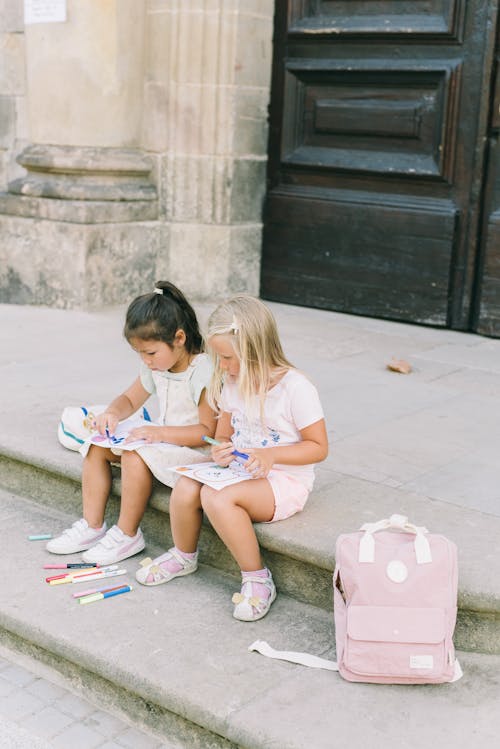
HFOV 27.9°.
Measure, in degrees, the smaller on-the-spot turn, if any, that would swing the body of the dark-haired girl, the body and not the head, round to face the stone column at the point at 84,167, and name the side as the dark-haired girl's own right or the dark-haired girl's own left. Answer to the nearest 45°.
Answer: approximately 135° to the dark-haired girl's own right

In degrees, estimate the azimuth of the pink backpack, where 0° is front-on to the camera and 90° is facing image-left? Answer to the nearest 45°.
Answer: approximately 0°

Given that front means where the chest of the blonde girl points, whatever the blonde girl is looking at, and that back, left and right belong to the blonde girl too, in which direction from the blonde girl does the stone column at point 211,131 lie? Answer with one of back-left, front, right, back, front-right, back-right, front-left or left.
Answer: back-right

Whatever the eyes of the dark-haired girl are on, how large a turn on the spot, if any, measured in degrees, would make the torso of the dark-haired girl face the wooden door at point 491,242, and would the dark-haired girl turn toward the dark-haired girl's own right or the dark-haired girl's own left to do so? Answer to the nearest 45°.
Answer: approximately 180°

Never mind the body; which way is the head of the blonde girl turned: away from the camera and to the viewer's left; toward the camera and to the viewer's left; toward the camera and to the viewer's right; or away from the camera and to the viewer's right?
toward the camera and to the viewer's left

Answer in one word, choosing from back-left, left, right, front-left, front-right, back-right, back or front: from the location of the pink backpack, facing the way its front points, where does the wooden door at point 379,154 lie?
back

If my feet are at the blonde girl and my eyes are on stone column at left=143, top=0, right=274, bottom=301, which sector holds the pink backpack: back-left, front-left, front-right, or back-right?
back-right

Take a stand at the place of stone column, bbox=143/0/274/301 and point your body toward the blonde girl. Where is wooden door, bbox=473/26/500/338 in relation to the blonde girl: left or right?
left

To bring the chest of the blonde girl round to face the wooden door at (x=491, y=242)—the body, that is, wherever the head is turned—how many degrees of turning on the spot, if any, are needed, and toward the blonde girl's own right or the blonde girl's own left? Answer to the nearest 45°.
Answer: approximately 180°

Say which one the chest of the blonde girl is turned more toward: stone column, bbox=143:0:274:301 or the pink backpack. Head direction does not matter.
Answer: the pink backpack

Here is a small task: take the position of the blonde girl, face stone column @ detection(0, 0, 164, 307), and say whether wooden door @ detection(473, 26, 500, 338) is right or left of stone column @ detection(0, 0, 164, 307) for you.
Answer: right

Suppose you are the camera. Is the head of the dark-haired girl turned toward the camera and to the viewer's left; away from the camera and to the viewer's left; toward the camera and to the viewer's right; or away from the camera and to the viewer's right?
toward the camera and to the viewer's left
